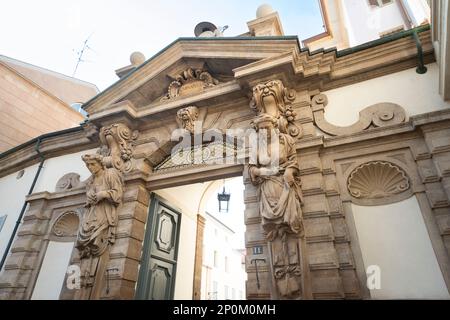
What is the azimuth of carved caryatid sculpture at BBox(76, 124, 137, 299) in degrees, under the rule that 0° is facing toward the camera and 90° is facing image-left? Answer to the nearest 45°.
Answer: approximately 45°

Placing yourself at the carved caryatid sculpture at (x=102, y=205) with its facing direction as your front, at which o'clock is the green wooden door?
The green wooden door is roughly at 7 o'clock from the carved caryatid sculpture.

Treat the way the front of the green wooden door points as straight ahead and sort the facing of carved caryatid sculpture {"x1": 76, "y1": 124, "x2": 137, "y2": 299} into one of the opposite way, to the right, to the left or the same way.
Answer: to the right

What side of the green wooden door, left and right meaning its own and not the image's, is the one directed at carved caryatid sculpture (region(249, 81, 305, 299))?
front

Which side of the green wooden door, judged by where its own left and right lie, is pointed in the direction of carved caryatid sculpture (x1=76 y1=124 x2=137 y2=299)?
right

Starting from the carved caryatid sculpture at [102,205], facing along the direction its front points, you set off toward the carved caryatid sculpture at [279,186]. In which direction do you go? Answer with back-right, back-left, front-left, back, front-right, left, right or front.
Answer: left

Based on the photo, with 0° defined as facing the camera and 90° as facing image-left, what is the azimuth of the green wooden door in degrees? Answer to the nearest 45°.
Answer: approximately 315°

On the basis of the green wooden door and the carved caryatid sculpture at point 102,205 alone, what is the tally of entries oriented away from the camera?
0
